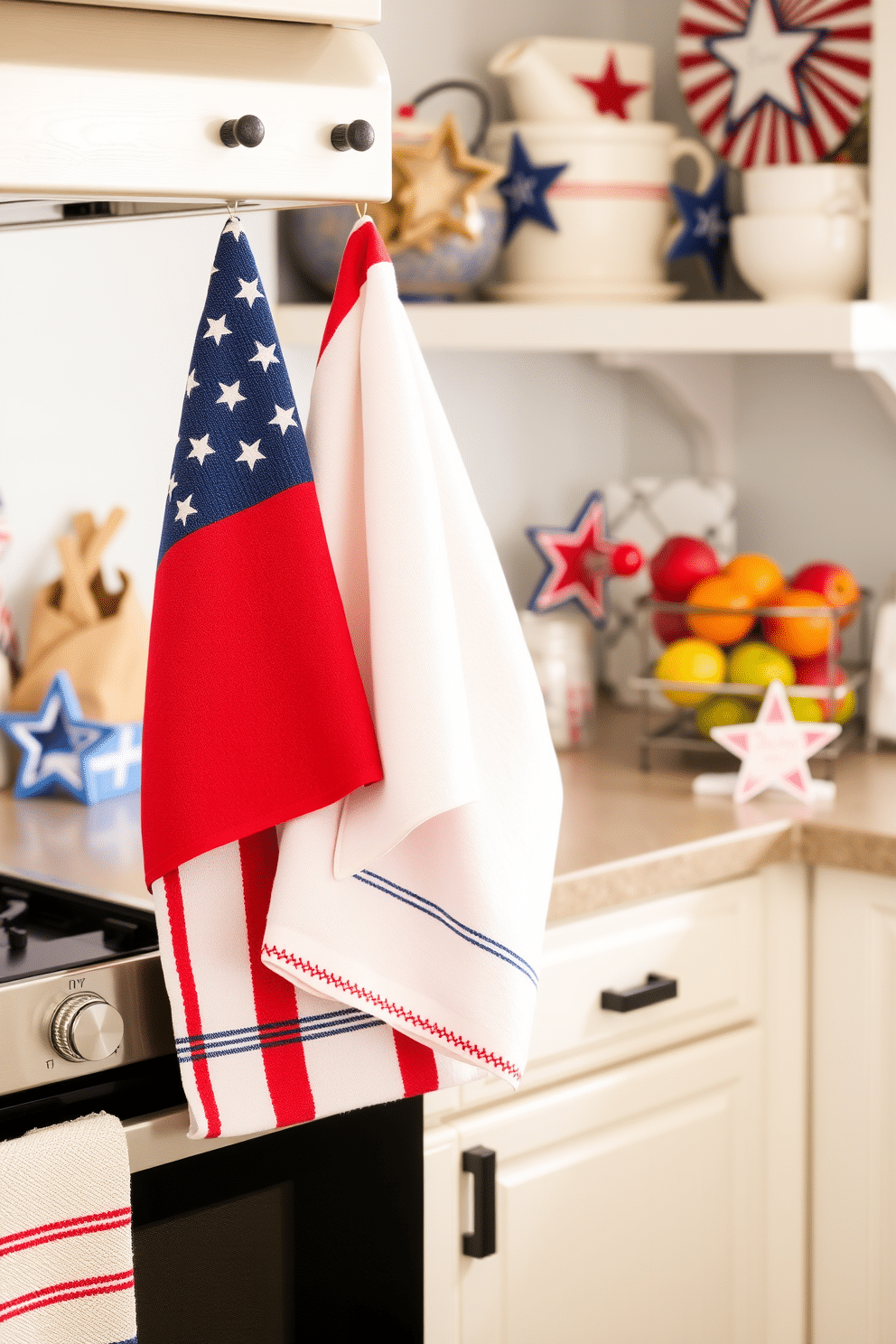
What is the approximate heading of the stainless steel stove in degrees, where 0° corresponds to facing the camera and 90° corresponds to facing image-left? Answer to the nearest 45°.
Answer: approximately 315°

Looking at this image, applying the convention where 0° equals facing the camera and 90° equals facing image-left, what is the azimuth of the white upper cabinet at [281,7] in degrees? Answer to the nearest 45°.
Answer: approximately 315°

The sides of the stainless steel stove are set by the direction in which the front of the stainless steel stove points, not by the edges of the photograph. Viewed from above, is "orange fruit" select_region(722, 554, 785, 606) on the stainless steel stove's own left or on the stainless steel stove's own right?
on the stainless steel stove's own left

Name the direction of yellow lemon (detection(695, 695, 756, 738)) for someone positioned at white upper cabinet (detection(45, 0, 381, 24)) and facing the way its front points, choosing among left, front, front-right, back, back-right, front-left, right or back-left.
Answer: left

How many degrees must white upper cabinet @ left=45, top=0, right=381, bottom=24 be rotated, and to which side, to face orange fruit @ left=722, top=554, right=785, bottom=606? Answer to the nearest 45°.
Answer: approximately 90° to its left
